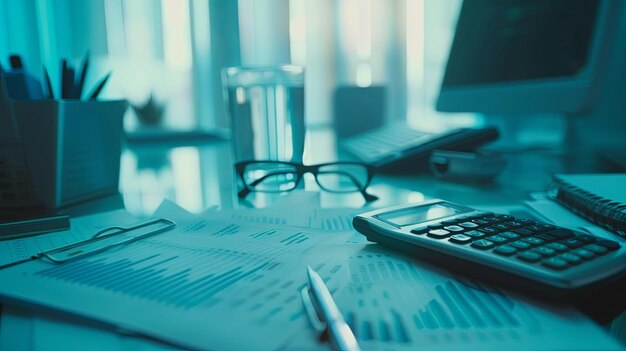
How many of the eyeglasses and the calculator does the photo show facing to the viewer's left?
0

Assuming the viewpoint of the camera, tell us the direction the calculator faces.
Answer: facing the viewer and to the right of the viewer

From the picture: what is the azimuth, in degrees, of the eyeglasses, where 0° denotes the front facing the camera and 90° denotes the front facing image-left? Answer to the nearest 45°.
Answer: approximately 0°

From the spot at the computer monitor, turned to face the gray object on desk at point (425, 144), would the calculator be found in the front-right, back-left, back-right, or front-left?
front-left

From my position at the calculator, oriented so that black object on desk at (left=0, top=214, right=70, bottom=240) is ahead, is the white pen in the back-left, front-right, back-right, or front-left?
front-left
